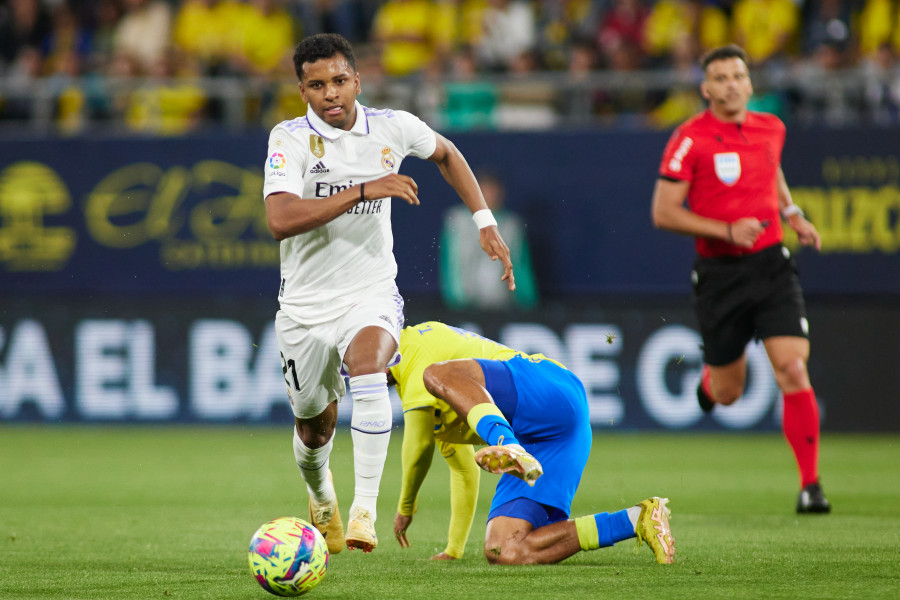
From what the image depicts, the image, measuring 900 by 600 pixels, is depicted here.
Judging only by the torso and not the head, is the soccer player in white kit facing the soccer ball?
yes

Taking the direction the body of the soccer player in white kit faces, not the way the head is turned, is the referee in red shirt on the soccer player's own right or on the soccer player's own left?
on the soccer player's own left

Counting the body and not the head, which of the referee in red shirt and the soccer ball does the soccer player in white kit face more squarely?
the soccer ball

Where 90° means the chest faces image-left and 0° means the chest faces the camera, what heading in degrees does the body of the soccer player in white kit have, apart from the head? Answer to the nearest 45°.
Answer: approximately 0°
